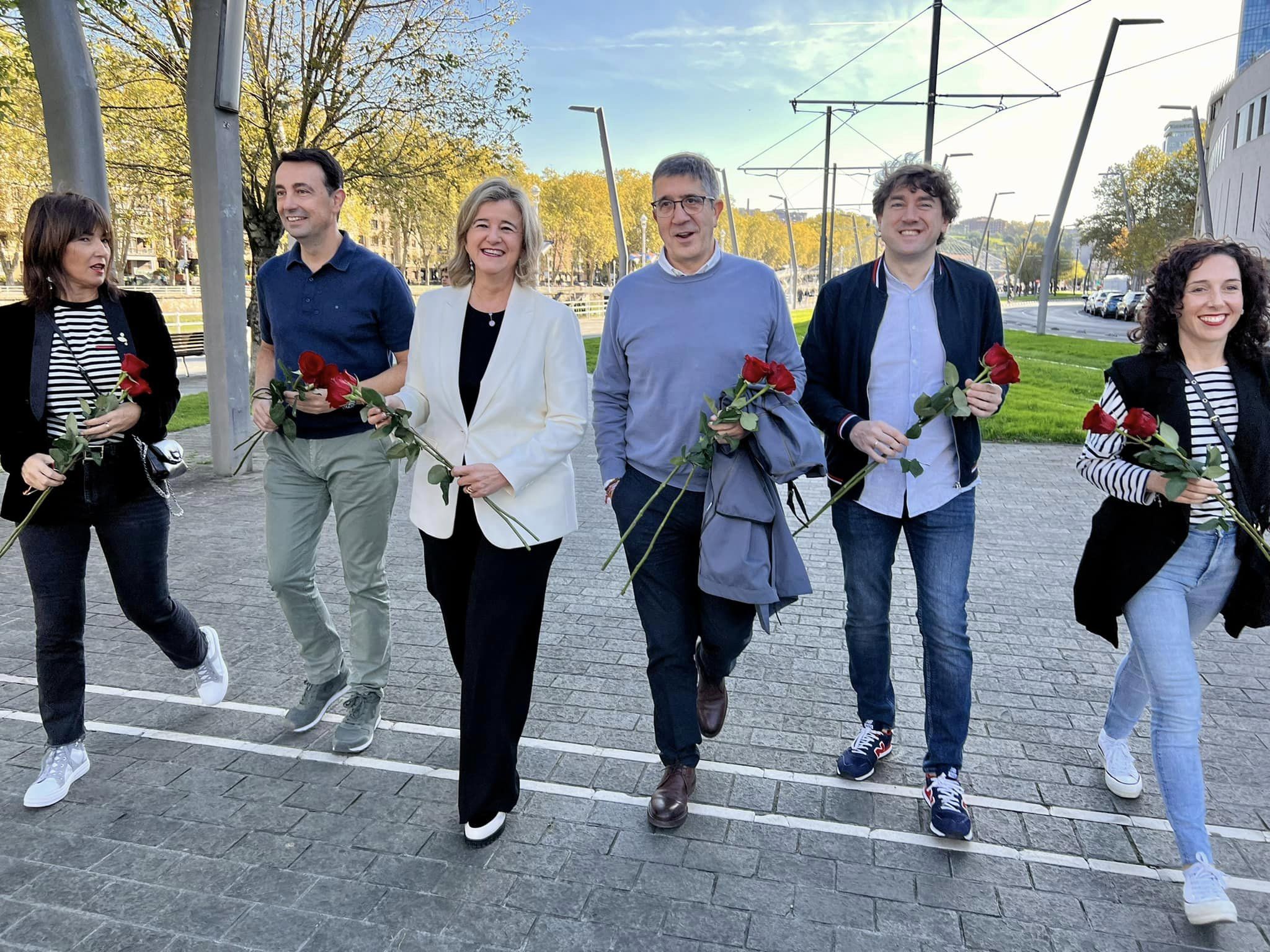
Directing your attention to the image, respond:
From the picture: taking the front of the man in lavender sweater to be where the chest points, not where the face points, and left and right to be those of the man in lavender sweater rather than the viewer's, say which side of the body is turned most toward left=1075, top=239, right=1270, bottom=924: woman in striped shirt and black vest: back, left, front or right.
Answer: left

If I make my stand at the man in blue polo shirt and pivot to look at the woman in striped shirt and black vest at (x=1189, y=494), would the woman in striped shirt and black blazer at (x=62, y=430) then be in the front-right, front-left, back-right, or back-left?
back-right

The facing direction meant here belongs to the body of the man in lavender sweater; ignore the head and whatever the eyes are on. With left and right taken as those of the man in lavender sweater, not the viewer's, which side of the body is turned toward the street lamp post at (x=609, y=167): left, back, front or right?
back

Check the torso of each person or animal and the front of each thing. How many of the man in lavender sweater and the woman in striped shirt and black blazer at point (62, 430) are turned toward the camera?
2

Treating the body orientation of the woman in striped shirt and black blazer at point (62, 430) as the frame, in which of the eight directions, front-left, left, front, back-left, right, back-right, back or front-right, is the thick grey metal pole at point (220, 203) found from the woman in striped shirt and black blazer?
back

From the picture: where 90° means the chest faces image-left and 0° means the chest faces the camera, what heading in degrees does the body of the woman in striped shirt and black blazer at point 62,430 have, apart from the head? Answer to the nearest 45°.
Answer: approximately 0°

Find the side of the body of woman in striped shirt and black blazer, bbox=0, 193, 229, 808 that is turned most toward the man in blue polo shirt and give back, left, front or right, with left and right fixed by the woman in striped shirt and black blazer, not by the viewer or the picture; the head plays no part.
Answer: left

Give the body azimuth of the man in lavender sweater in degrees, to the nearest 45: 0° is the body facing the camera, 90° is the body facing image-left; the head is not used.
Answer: approximately 0°

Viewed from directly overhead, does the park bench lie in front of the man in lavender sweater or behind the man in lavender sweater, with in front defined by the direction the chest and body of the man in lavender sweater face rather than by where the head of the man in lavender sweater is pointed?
behind
